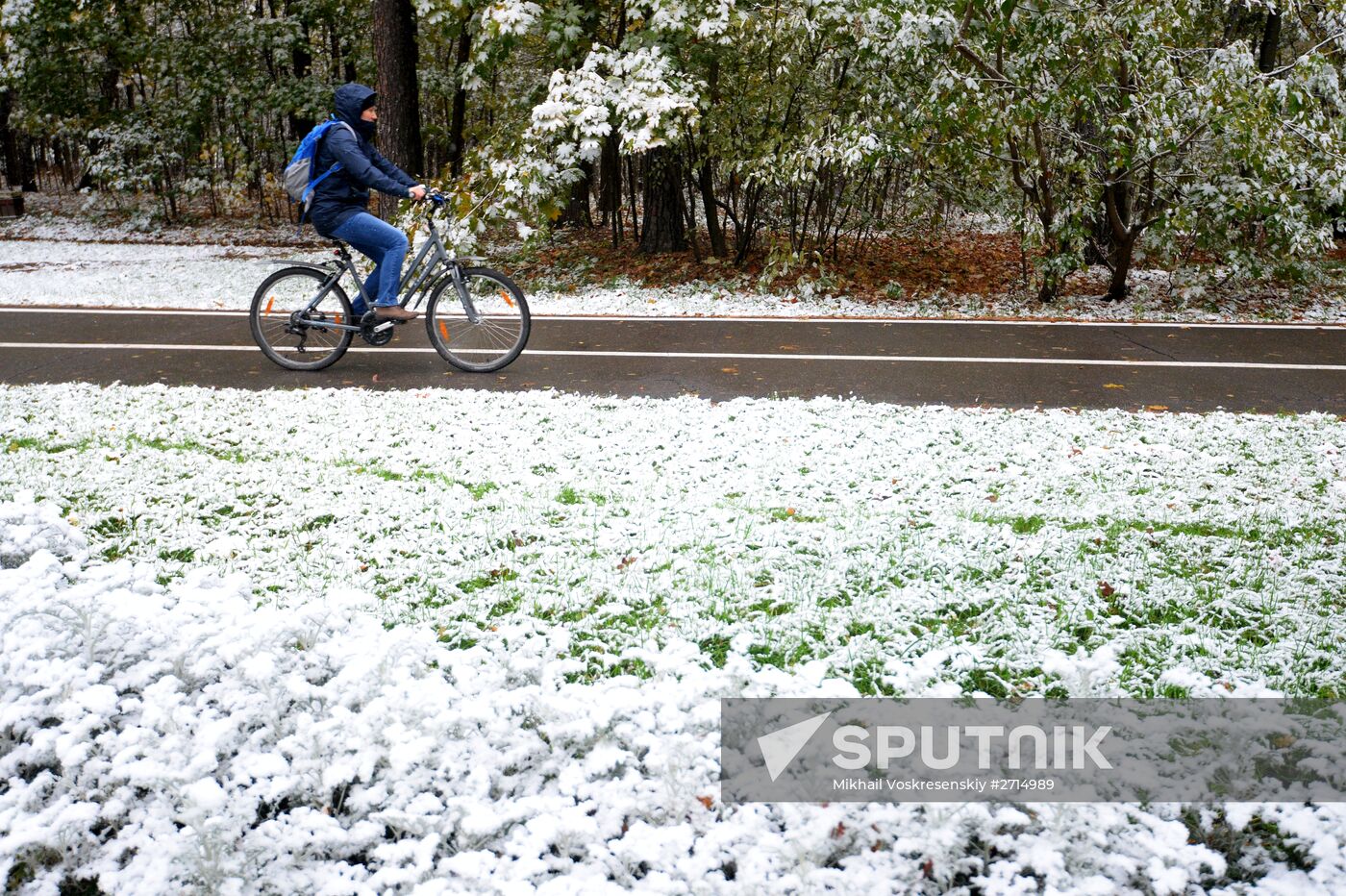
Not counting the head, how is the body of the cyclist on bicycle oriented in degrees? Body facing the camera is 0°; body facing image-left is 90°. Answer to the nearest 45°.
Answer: approximately 270°

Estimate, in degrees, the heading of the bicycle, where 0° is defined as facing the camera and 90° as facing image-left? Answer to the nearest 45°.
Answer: approximately 270°
